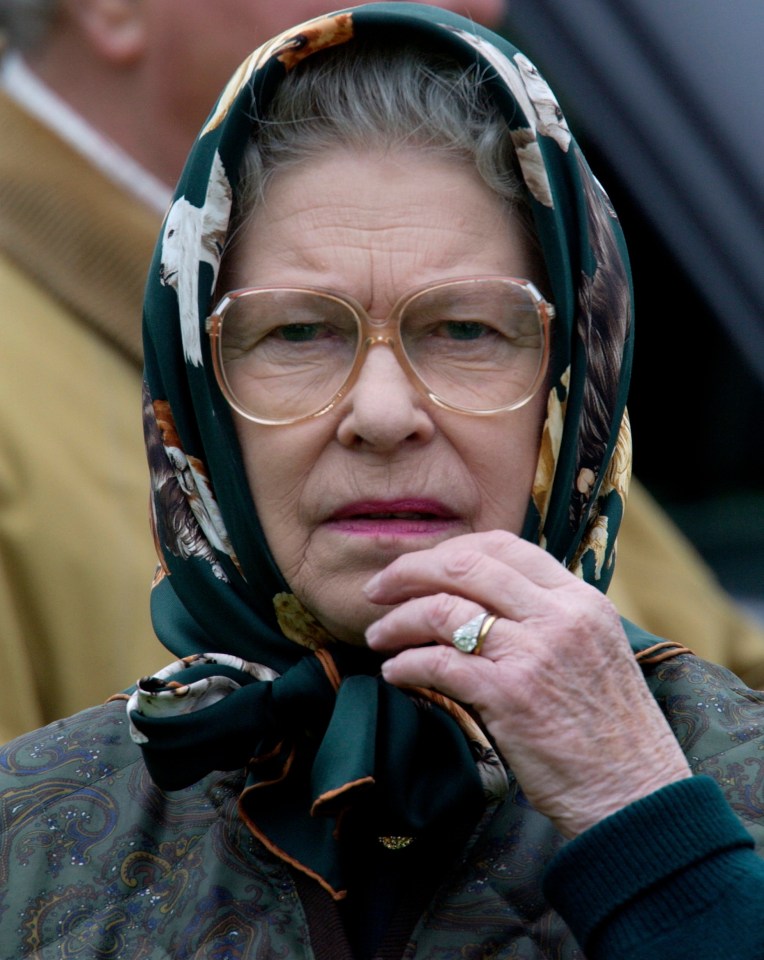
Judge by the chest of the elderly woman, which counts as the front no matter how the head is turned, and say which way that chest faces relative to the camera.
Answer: toward the camera

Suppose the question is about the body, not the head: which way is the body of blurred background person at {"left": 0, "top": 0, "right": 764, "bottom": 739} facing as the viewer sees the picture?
to the viewer's right

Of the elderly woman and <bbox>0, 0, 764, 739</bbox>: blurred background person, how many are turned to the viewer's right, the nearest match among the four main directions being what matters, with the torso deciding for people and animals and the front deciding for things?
1

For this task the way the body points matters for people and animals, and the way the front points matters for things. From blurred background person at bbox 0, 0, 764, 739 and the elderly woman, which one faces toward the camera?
the elderly woman

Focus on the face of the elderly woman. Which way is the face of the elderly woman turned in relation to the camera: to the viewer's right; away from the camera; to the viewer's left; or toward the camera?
toward the camera

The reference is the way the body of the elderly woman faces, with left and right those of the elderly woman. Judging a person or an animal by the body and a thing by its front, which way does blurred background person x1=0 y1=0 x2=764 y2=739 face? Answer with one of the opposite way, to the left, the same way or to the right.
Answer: to the left

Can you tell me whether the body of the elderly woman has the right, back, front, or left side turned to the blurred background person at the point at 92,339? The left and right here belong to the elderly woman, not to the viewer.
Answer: back
